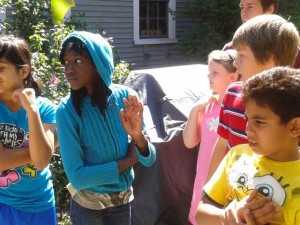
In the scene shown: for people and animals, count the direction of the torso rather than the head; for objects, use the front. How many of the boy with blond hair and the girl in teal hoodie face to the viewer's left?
1

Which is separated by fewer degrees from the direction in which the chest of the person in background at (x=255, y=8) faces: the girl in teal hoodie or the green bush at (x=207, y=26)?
the girl in teal hoodie

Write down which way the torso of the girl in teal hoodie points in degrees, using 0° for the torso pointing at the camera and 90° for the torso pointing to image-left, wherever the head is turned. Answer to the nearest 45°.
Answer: approximately 315°

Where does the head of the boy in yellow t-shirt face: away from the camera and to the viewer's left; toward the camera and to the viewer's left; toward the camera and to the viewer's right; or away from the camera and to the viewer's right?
toward the camera and to the viewer's left

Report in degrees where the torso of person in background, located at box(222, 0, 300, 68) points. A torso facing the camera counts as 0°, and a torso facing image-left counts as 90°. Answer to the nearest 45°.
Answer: approximately 45°

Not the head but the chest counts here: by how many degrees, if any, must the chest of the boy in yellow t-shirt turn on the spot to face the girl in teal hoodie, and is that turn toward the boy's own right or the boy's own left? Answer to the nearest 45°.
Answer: approximately 90° to the boy's own right

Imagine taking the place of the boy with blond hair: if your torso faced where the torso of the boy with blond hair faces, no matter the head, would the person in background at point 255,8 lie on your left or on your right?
on your right

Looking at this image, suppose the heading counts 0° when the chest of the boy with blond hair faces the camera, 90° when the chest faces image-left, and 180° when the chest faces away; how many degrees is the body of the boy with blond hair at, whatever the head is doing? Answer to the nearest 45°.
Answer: approximately 90°

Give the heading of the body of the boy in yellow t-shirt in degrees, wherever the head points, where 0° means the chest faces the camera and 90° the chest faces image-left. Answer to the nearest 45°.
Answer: approximately 45°

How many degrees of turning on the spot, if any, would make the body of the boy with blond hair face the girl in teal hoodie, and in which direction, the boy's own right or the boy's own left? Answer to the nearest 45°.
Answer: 0° — they already face them
